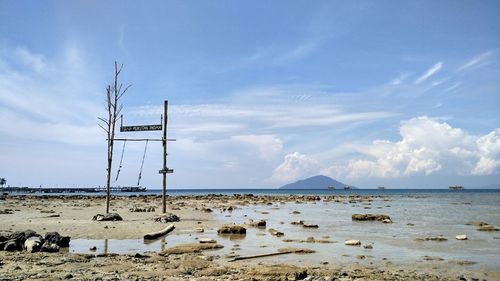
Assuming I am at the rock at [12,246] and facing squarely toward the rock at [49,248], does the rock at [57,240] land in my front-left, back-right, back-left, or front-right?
front-left

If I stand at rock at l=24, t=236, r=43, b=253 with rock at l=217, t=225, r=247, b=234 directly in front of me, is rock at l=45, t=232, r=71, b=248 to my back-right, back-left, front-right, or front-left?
front-left

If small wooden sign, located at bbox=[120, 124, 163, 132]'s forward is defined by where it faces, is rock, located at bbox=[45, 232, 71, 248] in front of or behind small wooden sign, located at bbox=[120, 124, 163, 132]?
in front

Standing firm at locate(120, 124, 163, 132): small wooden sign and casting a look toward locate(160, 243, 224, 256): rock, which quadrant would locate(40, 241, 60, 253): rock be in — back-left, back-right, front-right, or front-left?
front-right

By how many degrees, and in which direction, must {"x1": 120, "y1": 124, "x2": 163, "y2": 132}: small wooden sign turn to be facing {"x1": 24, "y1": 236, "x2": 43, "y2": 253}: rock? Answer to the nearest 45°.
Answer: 0° — it already faces it

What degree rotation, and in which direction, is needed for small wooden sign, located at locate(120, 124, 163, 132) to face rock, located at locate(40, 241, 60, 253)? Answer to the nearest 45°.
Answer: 0° — it already faces it

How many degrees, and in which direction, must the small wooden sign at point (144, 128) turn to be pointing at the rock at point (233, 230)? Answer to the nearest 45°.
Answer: approximately 45° to its left

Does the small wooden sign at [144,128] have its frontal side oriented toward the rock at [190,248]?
yes

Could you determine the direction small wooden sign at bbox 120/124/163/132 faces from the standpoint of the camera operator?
facing the viewer

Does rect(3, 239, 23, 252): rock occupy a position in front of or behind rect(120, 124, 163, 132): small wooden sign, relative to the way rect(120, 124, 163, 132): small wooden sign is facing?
in front

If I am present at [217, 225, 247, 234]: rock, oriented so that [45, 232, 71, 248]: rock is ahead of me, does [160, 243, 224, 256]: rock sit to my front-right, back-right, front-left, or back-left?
front-left
